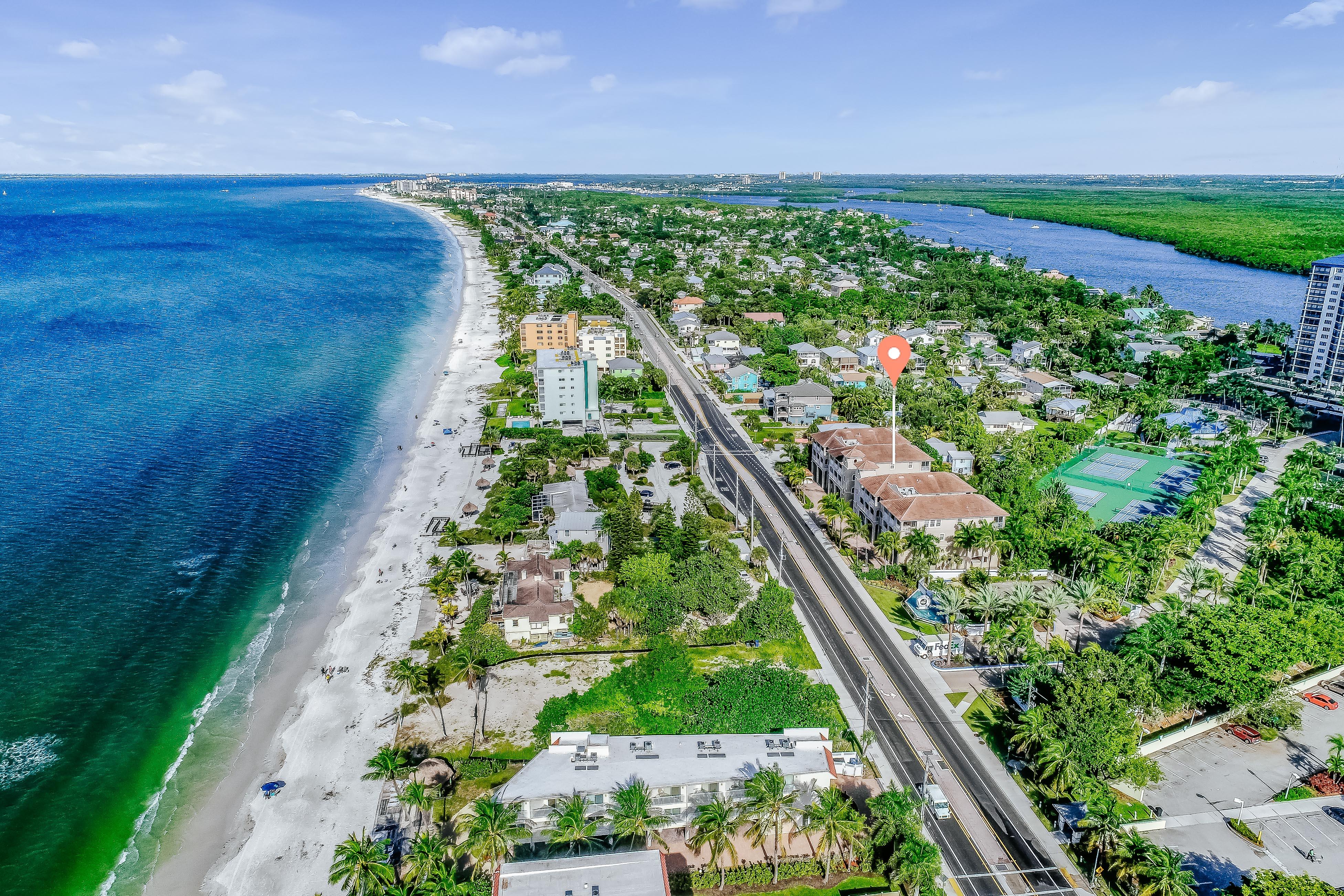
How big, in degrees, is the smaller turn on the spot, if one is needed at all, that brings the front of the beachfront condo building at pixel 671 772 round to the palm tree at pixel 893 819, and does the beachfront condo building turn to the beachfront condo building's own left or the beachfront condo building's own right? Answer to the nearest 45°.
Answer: approximately 90° to the beachfront condo building's own left

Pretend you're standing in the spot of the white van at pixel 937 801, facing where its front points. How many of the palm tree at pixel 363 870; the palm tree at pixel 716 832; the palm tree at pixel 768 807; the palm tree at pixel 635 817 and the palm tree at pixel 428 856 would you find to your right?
5

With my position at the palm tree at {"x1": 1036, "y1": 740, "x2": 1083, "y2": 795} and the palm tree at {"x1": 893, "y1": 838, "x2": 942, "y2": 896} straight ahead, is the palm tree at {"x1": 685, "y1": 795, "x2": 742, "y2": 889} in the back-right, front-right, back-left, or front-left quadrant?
front-right

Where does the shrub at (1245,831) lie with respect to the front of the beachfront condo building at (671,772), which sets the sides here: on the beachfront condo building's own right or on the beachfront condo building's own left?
on the beachfront condo building's own left

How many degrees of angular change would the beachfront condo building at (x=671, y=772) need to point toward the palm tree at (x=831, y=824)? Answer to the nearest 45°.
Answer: approximately 90° to its left

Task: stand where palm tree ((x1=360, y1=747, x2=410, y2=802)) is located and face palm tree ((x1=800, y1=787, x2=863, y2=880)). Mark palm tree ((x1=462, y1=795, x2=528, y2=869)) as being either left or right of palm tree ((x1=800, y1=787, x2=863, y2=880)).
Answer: right

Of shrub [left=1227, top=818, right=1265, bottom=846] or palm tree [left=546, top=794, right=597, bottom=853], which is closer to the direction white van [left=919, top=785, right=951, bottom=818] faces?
the shrub

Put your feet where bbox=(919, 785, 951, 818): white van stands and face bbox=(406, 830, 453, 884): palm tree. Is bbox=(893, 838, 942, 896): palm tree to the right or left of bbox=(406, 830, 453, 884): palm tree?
left

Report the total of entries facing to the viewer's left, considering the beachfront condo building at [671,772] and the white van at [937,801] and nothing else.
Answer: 0

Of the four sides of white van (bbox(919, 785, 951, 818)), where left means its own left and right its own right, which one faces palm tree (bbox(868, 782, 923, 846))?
right

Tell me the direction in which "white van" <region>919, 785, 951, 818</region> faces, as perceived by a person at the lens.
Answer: facing the viewer and to the right of the viewer

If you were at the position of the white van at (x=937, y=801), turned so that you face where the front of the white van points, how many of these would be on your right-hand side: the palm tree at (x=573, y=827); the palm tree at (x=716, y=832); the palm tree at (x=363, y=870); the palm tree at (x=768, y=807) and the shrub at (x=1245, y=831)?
4

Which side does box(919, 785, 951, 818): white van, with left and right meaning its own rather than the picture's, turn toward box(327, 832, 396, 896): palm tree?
right

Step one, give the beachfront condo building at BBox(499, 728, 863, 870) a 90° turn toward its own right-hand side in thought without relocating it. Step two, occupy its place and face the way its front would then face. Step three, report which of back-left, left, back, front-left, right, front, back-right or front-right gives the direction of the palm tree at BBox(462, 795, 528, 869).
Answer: front-left

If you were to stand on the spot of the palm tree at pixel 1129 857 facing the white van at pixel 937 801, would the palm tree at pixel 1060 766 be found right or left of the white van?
right

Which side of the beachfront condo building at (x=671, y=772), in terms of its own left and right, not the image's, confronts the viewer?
front

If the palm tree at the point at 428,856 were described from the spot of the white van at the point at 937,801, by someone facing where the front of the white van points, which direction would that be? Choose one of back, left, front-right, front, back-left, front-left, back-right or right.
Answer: right

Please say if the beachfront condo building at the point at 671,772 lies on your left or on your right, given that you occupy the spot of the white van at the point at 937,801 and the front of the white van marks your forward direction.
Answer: on your right

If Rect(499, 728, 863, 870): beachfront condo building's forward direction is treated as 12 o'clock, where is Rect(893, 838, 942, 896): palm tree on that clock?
The palm tree is roughly at 10 o'clock from the beachfront condo building.

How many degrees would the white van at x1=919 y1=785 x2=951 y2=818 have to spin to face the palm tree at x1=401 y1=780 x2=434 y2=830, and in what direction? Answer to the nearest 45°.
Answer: approximately 135° to its right
